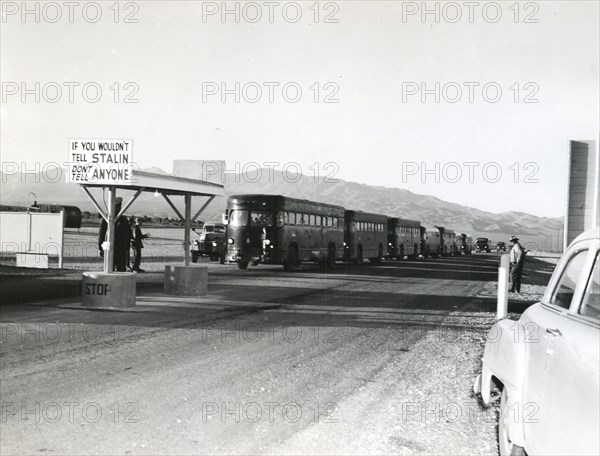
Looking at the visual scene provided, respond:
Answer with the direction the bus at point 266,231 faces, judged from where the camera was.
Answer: facing the viewer and to the left of the viewer

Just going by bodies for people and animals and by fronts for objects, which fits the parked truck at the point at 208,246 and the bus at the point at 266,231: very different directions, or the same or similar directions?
same or similar directions

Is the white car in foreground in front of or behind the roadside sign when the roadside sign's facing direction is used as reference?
in front

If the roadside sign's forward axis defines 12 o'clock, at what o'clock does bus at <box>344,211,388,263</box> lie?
The bus is roughly at 7 o'clock from the roadside sign.

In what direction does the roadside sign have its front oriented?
toward the camera

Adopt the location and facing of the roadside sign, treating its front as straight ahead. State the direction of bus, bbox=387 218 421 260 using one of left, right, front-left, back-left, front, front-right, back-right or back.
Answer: back-left

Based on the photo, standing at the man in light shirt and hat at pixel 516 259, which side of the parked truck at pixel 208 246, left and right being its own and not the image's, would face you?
left

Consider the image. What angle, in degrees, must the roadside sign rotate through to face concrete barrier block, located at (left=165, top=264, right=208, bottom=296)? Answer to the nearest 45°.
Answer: approximately 135° to its left

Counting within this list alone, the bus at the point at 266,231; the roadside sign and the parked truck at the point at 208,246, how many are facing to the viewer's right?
0

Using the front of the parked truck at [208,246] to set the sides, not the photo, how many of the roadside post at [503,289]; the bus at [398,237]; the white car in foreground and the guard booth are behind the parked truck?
1

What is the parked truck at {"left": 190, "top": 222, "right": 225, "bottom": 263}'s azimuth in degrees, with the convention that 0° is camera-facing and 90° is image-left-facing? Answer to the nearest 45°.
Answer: approximately 45°
